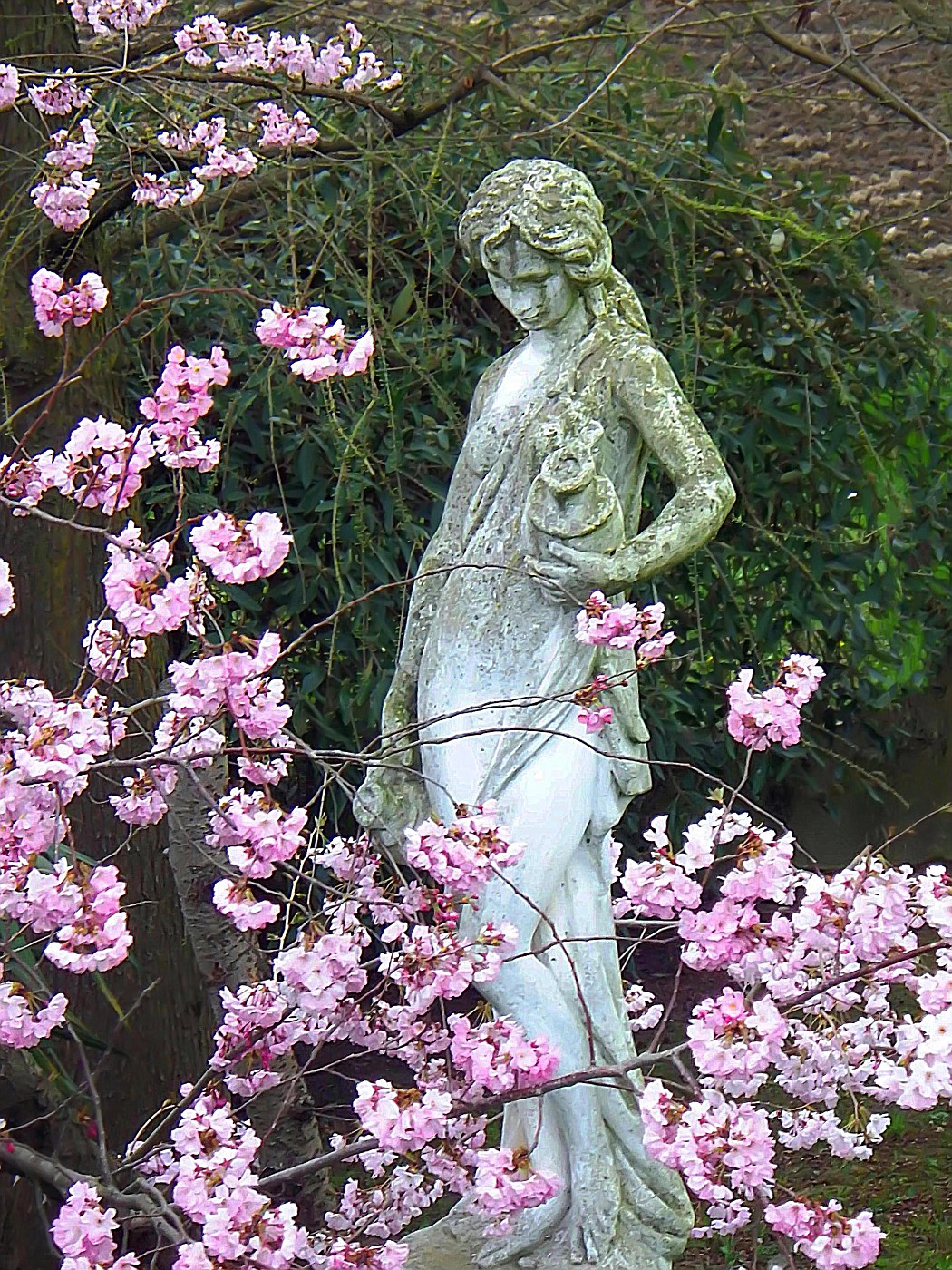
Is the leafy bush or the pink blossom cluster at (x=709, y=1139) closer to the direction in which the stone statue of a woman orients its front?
the pink blossom cluster

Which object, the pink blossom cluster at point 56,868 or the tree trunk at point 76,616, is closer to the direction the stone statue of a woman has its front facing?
the pink blossom cluster

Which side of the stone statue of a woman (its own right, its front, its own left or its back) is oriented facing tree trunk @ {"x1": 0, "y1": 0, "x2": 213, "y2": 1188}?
right

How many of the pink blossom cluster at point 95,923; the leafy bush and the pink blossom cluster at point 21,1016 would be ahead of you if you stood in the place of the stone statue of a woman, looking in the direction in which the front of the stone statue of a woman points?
2

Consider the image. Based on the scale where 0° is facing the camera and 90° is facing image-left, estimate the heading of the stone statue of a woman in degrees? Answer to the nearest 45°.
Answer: approximately 45°

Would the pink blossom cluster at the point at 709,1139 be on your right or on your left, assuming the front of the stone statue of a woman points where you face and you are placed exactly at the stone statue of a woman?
on your left

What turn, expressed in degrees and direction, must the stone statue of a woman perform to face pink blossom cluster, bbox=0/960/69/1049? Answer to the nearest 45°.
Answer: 0° — it already faces it

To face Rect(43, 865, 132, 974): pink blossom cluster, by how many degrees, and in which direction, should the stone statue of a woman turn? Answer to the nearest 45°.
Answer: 0° — it already faces it
